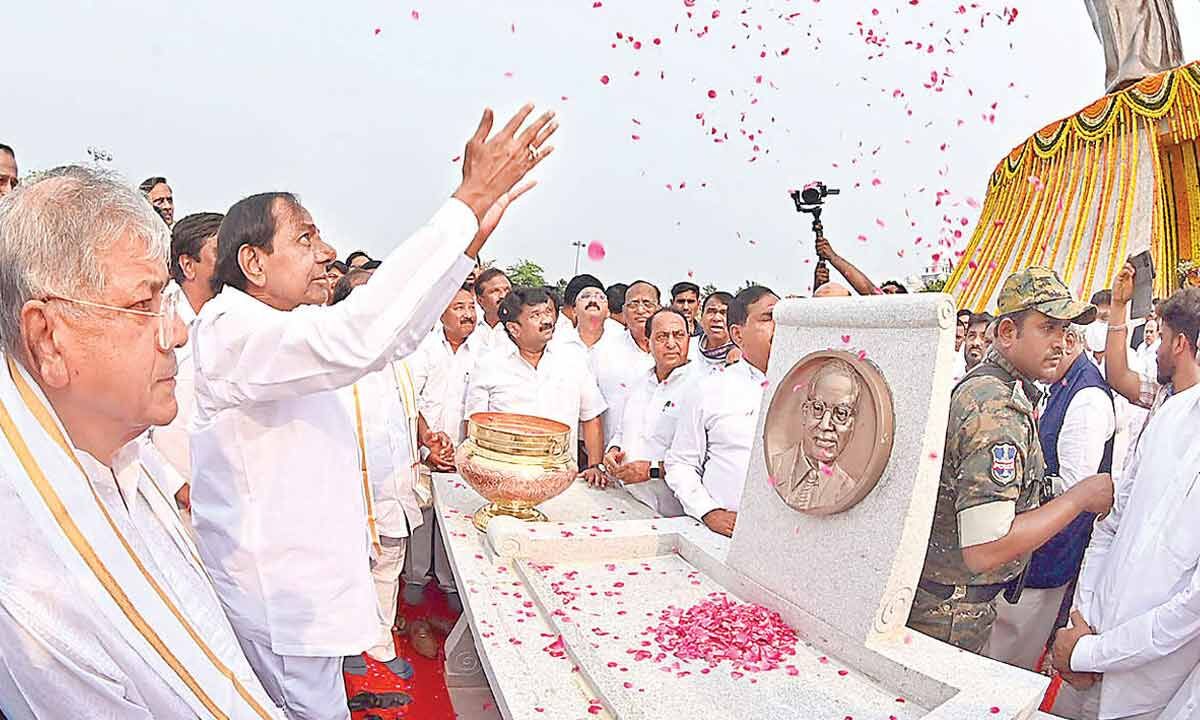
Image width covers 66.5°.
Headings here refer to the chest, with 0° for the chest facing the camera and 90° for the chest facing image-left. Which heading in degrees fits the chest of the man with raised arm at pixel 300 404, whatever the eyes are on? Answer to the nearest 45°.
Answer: approximately 270°

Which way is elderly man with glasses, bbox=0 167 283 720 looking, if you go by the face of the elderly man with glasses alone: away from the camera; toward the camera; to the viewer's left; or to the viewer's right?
to the viewer's right

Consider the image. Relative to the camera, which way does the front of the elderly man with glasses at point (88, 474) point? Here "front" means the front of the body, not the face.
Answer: to the viewer's right

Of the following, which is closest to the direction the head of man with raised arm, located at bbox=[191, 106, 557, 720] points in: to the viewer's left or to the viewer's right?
to the viewer's right

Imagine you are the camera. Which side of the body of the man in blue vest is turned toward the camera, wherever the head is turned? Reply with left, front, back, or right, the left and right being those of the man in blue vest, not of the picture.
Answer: left
